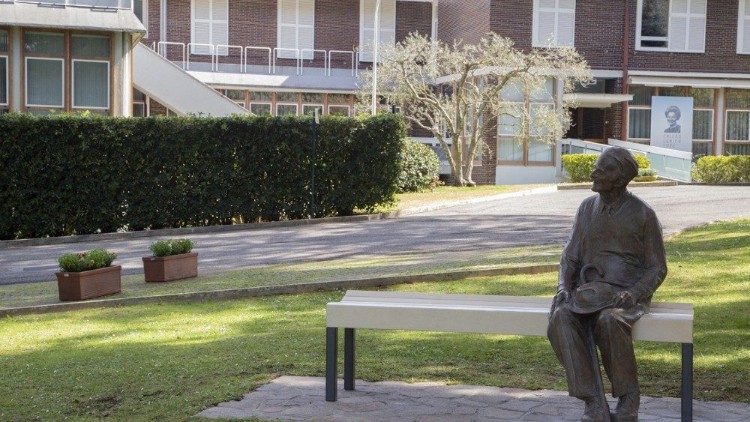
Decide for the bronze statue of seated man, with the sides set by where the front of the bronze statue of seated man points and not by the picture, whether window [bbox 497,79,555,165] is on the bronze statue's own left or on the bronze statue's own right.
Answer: on the bronze statue's own right

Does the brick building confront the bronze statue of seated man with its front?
yes

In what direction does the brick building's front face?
toward the camera

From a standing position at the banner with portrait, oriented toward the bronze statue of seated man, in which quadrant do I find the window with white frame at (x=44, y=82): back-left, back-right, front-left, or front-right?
front-right

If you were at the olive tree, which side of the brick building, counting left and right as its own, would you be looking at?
front

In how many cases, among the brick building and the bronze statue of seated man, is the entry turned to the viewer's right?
0

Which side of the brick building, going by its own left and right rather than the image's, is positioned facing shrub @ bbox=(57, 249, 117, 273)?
front

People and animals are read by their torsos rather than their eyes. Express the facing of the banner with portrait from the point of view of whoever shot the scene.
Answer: facing the viewer

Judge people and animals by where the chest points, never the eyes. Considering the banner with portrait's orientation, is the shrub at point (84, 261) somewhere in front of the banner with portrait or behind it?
in front

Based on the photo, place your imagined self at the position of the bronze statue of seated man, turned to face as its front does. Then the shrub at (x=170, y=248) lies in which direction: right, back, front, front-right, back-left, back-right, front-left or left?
right

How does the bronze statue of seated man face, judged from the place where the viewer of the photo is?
facing the viewer and to the left of the viewer

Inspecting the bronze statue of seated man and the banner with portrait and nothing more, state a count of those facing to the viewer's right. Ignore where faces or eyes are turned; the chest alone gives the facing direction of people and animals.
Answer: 0

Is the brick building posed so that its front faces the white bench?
yes
